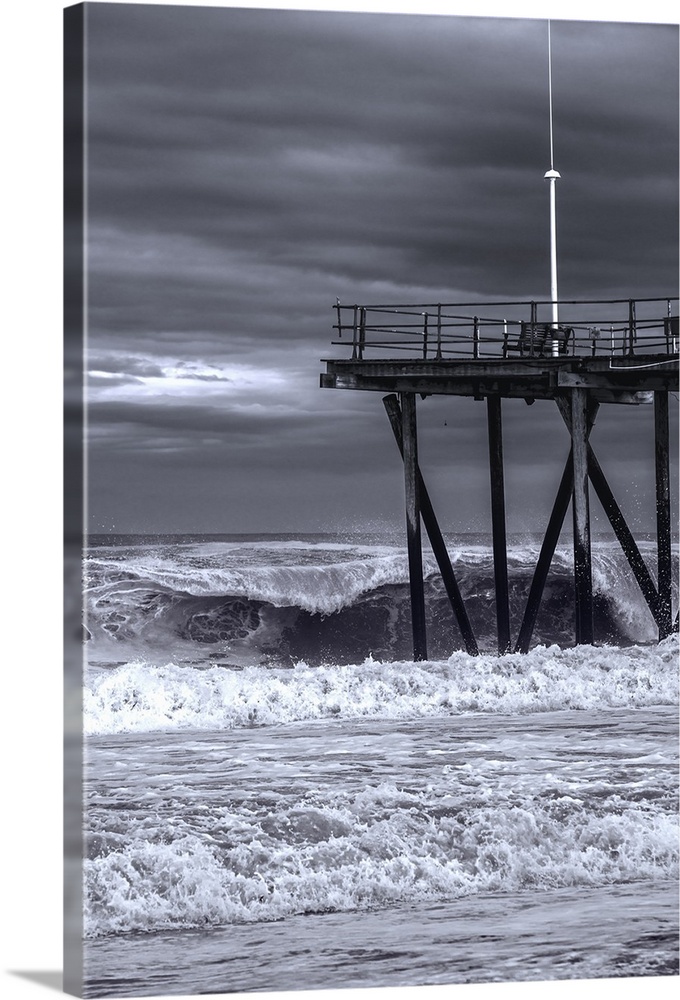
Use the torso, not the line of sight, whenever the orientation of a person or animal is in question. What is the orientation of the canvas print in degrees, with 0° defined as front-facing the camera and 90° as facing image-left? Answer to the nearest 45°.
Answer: approximately 315°
